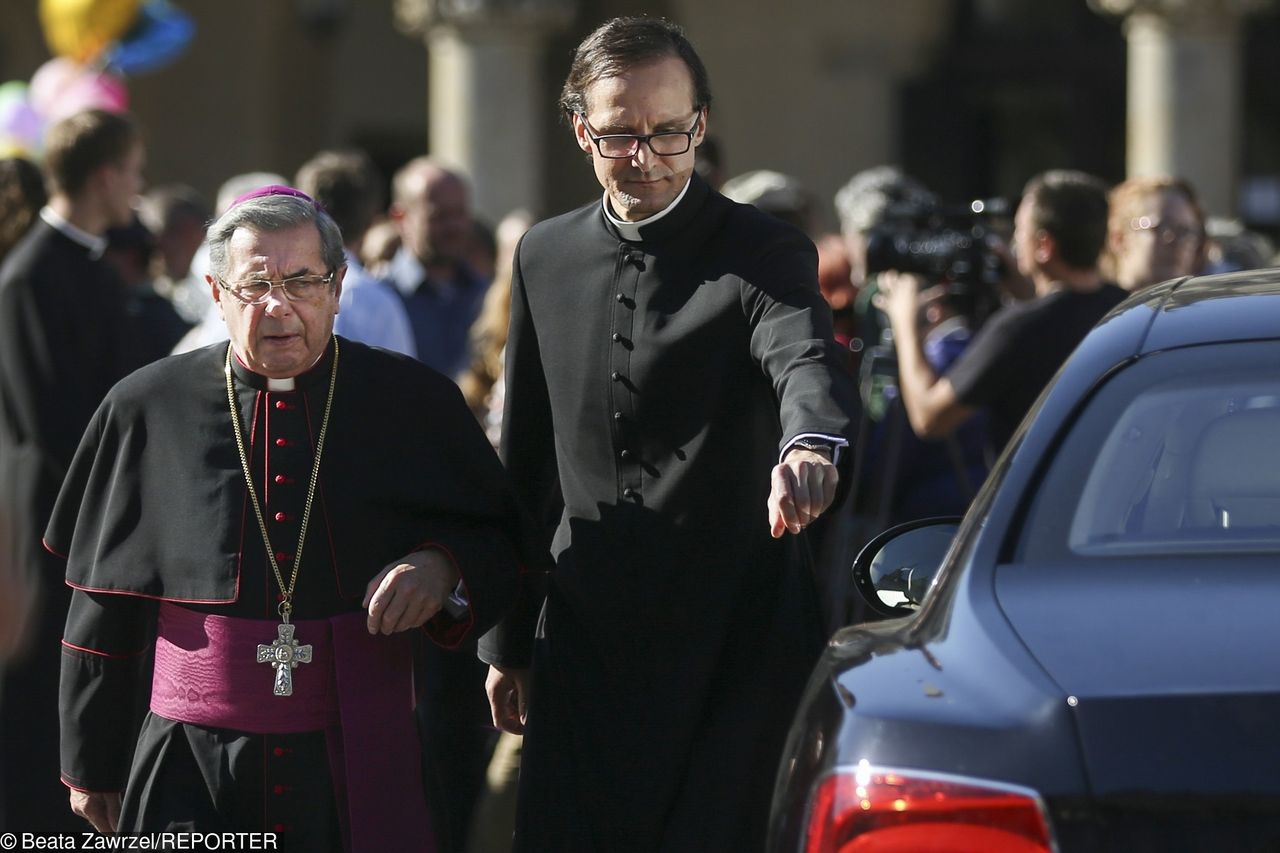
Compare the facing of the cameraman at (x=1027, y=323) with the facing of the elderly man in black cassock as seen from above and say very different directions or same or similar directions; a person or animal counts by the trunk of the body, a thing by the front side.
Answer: very different directions

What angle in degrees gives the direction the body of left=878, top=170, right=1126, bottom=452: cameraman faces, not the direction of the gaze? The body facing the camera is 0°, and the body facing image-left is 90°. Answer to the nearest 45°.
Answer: approximately 135°

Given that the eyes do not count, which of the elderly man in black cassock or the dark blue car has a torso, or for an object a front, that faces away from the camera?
the dark blue car

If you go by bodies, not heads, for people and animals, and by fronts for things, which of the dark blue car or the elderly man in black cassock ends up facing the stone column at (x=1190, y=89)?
the dark blue car

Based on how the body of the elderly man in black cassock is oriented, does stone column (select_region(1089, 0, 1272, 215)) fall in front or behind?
behind

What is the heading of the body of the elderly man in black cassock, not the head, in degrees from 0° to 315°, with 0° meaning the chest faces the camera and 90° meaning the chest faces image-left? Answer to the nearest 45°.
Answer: approximately 0°

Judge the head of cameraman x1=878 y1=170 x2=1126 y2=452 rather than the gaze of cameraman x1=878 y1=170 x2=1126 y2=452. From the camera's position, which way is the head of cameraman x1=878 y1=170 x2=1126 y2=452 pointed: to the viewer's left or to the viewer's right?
to the viewer's left

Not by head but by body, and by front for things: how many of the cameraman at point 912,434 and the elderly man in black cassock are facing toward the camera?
1

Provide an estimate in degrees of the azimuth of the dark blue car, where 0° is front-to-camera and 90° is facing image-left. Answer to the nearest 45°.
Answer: approximately 180°
